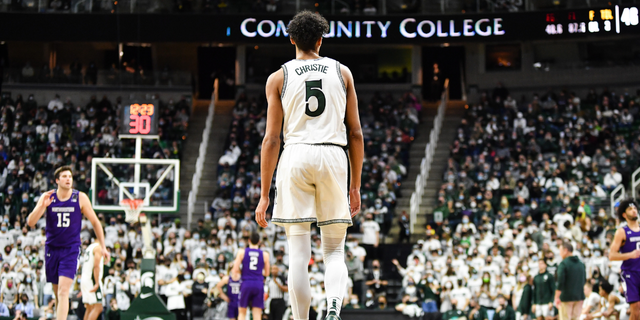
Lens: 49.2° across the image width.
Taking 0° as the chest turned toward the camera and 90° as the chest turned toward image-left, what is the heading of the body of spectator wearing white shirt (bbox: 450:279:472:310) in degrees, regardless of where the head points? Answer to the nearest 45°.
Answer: approximately 0°

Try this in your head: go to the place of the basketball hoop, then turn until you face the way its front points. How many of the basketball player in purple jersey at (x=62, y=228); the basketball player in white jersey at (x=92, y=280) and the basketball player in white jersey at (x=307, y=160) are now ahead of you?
3

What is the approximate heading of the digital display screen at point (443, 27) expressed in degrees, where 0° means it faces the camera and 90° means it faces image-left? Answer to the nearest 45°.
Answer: approximately 0°

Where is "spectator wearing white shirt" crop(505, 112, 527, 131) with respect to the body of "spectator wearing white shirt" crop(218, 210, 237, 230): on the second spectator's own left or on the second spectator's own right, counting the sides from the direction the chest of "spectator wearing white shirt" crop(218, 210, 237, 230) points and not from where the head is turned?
on the second spectator's own left

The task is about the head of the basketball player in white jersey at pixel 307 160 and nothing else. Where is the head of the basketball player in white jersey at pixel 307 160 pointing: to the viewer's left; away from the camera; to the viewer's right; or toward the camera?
away from the camera

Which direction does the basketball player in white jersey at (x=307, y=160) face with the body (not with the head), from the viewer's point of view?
away from the camera

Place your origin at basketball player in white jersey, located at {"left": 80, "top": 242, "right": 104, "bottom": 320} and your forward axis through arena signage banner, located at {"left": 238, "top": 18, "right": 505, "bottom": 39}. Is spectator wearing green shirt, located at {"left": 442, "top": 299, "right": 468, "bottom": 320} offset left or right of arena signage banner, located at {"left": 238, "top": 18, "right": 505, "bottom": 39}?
right

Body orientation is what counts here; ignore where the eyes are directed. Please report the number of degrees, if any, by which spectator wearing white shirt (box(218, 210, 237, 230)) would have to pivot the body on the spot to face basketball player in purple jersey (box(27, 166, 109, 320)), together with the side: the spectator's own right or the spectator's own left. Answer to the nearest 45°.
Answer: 0° — they already face them
